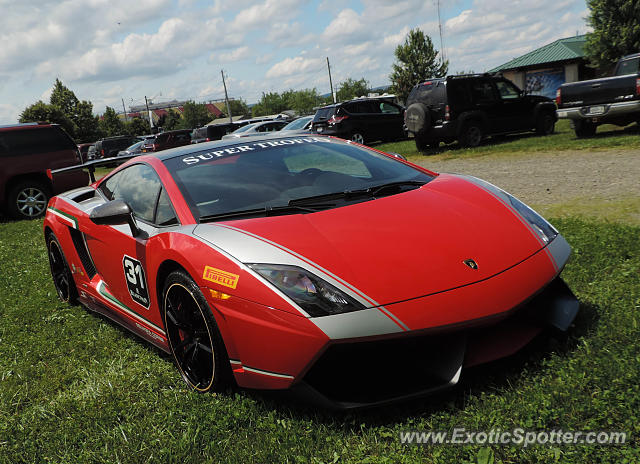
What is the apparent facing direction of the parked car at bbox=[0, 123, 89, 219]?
to the viewer's left

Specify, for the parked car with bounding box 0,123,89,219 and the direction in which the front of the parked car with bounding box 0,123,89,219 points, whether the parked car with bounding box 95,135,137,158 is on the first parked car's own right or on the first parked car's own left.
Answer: on the first parked car's own right

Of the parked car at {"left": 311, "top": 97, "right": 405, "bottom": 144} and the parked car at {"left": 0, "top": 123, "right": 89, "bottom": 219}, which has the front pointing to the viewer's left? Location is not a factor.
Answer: the parked car at {"left": 0, "top": 123, "right": 89, "bottom": 219}

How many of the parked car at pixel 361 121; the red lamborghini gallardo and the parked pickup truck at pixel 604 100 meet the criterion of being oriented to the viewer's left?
0

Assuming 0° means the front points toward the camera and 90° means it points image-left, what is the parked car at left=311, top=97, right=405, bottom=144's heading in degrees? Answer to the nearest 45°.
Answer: approximately 225°

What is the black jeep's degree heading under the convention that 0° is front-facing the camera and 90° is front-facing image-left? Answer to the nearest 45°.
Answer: approximately 225°

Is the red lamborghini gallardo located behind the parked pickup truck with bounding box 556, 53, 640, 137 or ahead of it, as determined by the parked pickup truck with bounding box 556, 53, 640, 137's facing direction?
behind

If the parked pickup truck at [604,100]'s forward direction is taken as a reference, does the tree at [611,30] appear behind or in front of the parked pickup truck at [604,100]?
in front

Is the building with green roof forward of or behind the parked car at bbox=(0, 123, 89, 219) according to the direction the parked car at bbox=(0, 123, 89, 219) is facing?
behind

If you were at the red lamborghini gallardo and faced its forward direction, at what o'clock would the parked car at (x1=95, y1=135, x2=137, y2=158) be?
The parked car is roughly at 7 o'clock from the red lamborghini gallardo.
